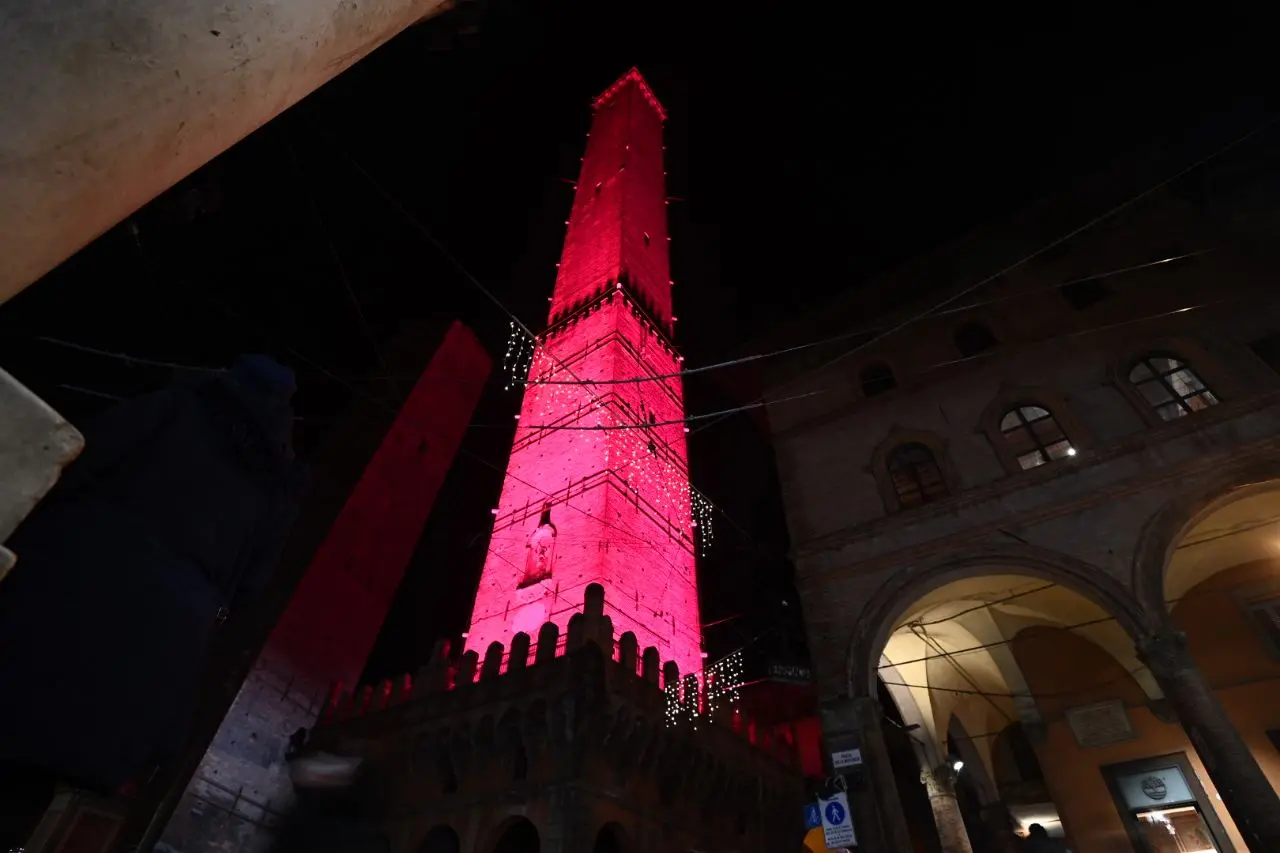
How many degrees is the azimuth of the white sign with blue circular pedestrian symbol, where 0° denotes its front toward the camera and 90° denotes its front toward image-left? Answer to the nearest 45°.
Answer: approximately 0°

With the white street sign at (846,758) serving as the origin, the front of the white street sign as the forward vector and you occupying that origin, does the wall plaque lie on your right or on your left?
on your left

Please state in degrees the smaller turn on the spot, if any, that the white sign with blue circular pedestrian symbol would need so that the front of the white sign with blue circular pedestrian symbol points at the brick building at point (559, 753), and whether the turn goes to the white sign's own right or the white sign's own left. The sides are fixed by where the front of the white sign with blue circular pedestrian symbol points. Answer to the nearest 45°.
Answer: approximately 90° to the white sign's own right

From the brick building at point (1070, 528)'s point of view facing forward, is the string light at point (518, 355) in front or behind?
in front

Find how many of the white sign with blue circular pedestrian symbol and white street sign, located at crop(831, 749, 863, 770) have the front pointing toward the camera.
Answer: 2

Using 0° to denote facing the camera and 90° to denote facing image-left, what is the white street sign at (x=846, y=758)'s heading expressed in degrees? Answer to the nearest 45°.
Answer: approximately 0°
